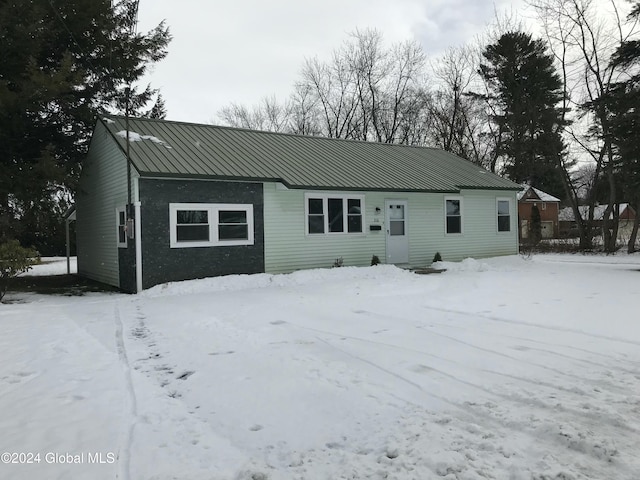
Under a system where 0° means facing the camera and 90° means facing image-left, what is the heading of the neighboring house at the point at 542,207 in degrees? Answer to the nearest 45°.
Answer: approximately 0°

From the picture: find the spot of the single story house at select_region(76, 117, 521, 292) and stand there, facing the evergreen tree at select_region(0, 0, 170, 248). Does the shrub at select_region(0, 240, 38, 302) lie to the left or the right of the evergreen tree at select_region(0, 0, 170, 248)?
left

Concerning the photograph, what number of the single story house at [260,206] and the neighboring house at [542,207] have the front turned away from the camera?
0

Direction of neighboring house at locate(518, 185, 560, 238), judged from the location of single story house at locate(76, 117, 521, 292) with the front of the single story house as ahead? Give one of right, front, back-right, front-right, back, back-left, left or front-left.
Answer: left

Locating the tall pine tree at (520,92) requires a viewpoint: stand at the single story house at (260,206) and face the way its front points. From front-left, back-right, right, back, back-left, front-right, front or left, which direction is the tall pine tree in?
left

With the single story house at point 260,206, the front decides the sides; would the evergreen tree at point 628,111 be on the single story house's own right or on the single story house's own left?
on the single story house's own left

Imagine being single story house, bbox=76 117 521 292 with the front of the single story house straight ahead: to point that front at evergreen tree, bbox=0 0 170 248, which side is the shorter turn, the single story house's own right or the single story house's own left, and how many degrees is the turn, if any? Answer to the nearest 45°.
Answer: approximately 135° to the single story house's own right
